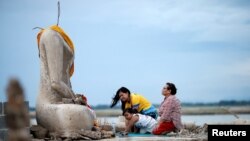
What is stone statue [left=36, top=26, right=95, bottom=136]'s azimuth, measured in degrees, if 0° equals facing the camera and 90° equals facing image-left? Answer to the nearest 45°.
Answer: approximately 270°

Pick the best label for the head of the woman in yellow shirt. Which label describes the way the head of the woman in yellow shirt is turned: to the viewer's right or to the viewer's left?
to the viewer's left

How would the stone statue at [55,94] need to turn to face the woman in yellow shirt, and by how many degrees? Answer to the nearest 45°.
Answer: approximately 45° to its left
